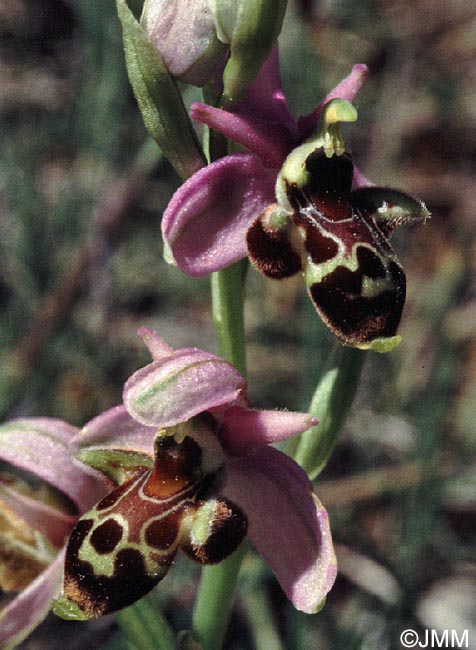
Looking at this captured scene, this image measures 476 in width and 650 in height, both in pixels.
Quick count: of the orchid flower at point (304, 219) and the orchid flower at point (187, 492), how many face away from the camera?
0

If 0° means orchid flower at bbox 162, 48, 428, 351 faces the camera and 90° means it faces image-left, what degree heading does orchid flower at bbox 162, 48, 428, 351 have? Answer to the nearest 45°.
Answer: approximately 315°

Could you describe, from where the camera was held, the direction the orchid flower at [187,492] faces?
facing the viewer and to the left of the viewer
